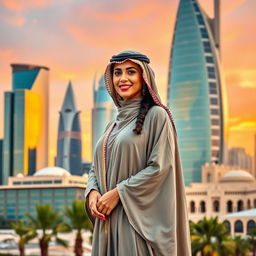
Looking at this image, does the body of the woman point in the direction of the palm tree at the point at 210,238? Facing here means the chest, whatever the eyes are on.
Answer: no

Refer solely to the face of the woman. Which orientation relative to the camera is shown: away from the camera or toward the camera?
toward the camera

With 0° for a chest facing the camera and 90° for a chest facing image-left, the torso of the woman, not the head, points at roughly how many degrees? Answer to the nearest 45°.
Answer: approximately 45°
